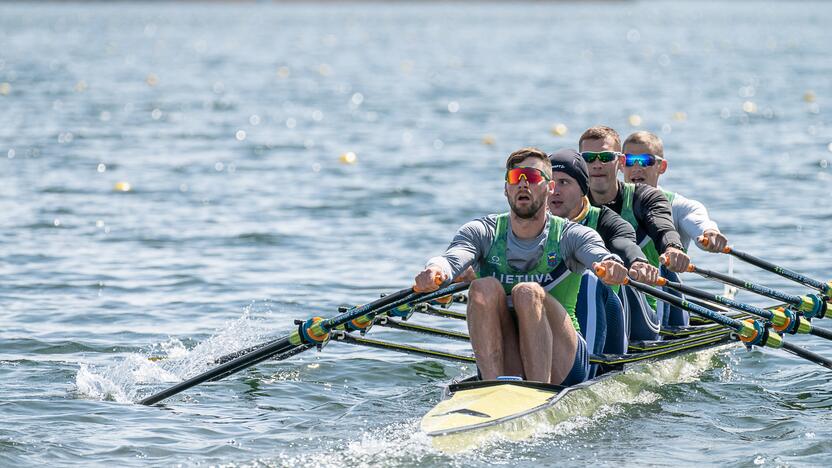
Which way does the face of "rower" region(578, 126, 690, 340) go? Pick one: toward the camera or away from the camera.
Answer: toward the camera

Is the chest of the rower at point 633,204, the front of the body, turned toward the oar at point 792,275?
no

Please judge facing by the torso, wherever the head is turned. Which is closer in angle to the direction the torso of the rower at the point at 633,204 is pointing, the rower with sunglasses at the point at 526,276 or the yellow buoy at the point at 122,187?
the rower with sunglasses

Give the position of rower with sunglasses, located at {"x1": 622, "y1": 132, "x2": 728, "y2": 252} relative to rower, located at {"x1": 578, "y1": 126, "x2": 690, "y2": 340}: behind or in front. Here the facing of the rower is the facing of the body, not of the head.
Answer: behind

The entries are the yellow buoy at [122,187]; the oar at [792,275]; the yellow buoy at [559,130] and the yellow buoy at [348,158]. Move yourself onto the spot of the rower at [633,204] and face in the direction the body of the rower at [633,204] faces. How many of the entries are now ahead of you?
0

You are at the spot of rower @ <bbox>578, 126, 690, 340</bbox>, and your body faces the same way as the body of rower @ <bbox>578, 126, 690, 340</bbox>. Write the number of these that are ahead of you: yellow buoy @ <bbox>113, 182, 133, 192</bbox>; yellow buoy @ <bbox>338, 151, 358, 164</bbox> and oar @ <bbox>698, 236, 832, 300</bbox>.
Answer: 0

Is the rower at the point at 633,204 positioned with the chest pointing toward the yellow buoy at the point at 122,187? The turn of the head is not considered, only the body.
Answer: no

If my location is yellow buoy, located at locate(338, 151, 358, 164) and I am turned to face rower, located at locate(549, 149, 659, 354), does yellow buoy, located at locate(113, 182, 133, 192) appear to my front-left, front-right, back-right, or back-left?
front-right

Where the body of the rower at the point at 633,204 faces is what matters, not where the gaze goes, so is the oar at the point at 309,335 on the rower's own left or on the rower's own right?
on the rower's own right

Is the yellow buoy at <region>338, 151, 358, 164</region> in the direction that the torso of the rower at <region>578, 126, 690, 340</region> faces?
no

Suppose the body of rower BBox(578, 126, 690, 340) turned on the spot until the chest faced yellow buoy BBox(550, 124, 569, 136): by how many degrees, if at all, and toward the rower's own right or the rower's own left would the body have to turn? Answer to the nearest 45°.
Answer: approximately 180°

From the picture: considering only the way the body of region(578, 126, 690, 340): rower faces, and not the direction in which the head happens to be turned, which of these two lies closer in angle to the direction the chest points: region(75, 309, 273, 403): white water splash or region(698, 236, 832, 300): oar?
the white water splash

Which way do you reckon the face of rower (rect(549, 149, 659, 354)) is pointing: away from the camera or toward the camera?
toward the camera

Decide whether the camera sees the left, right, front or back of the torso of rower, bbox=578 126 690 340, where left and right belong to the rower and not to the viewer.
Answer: front
